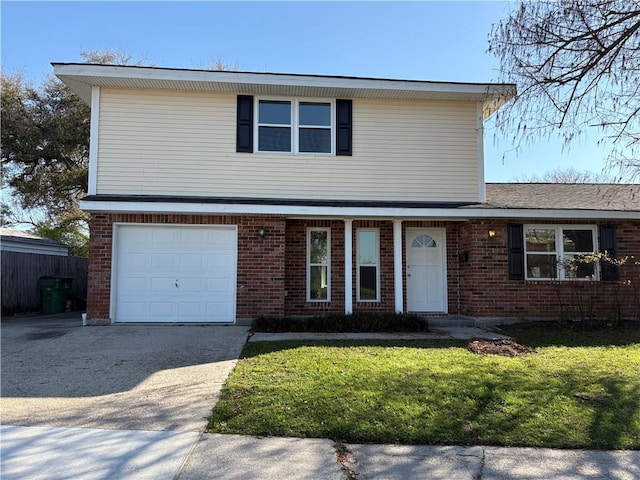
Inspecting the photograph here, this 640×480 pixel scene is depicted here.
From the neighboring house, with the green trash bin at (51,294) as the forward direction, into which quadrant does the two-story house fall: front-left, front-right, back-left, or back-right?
front-left

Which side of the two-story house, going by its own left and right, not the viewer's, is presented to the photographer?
front

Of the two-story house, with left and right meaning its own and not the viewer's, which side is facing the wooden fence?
right

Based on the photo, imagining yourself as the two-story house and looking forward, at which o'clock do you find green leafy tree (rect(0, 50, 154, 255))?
The green leafy tree is roughly at 4 o'clock from the two-story house.

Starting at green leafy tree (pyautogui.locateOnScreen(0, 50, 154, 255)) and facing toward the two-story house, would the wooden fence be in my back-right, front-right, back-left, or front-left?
front-right
